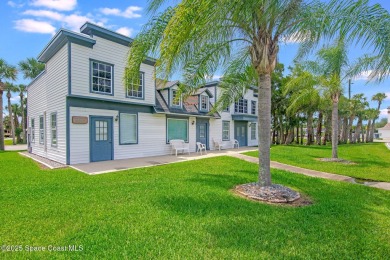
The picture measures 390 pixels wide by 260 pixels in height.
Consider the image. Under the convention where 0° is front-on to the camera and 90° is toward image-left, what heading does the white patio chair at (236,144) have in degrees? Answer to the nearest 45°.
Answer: approximately 315°

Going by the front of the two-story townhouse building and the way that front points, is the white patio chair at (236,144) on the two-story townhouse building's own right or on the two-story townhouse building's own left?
on the two-story townhouse building's own left

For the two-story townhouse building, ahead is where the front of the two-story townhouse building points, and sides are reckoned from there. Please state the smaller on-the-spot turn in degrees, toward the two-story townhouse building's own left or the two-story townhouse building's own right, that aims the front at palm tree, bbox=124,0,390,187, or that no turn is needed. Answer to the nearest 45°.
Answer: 0° — it already faces it

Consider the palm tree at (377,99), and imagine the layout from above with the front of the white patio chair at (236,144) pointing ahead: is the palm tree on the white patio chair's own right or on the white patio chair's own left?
on the white patio chair's own left

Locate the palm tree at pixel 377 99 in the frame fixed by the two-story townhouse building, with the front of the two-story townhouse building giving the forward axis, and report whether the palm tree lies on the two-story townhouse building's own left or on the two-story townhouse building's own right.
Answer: on the two-story townhouse building's own left

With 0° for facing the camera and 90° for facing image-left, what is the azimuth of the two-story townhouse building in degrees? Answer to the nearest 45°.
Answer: approximately 315°

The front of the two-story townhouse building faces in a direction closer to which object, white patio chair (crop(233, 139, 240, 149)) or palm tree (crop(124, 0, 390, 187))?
the palm tree

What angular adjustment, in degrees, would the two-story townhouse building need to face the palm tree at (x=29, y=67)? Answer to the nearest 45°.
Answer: approximately 180°

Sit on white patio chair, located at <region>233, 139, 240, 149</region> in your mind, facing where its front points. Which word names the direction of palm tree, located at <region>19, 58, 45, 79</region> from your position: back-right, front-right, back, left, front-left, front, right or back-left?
back-right

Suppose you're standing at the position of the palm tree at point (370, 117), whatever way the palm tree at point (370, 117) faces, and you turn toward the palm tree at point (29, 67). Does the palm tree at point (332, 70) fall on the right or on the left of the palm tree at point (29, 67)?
left
